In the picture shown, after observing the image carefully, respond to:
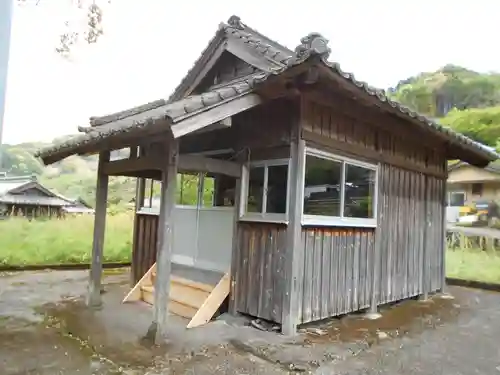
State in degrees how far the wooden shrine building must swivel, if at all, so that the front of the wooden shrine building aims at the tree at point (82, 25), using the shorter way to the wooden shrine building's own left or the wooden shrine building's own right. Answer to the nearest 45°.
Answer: approximately 45° to the wooden shrine building's own right

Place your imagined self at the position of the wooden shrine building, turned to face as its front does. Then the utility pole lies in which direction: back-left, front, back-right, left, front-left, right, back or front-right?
front-right

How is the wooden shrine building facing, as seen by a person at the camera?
facing the viewer and to the left of the viewer

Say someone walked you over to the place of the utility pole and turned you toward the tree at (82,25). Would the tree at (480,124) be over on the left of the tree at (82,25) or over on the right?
right

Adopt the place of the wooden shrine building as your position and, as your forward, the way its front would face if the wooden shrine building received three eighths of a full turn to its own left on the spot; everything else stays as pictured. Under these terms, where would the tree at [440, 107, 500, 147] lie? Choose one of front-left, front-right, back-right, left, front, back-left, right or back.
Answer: front-left
